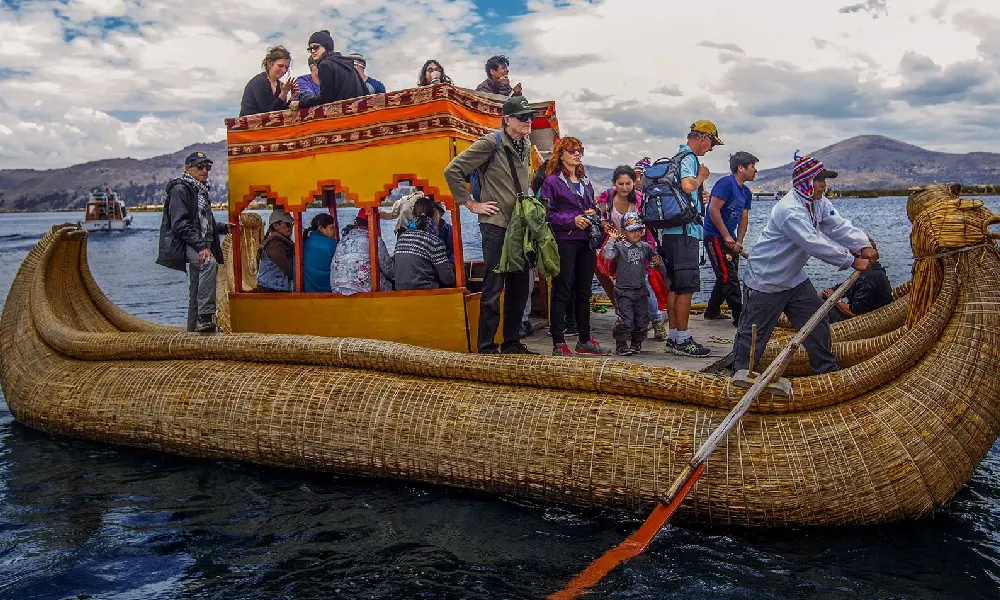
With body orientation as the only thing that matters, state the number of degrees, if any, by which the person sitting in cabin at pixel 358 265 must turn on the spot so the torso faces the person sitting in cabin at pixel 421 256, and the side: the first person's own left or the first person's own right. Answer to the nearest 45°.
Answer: approximately 135° to the first person's own right

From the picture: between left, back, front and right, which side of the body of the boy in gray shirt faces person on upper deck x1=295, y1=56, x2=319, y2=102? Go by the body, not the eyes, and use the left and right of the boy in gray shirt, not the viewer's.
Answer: right

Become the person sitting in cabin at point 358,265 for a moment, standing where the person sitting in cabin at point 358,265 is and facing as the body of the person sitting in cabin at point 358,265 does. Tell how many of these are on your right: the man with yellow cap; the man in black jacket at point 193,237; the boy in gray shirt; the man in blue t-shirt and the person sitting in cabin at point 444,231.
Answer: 4

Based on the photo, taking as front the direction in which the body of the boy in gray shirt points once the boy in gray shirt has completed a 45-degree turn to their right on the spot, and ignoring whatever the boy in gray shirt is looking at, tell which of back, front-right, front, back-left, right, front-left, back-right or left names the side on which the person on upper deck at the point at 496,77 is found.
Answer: right

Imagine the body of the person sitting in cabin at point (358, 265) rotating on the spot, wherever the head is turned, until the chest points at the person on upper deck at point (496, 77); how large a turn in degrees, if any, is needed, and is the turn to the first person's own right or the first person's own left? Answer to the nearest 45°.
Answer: approximately 45° to the first person's own right

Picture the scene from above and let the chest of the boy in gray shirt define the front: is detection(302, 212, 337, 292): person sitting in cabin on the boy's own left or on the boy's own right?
on the boy's own right

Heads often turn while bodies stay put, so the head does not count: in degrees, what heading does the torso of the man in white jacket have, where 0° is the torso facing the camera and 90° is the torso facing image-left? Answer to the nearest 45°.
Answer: approximately 270°

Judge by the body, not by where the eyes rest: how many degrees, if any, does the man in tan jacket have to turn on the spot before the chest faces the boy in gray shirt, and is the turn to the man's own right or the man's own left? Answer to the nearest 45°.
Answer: approximately 90° to the man's own left

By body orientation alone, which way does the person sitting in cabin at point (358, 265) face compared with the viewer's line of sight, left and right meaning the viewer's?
facing away from the viewer
